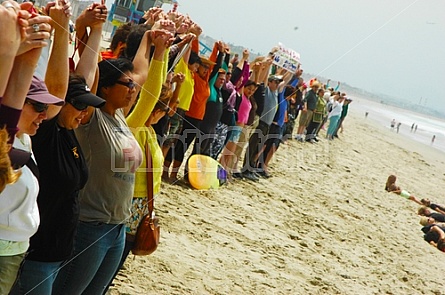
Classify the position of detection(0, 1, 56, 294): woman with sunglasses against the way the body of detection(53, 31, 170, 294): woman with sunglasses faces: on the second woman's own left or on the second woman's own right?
on the second woman's own right

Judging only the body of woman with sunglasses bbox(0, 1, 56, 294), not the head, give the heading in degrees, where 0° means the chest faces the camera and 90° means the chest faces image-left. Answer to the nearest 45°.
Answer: approximately 270°

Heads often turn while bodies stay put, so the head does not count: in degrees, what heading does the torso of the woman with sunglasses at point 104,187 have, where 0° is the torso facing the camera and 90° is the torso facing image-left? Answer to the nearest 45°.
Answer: approximately 315°

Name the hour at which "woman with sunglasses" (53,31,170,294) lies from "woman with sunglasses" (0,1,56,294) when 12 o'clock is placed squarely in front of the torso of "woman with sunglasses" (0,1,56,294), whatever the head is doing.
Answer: "woman with sunglasses" (53,31,170,294) is roughly at 10 o'clock from "woman with sunglasses" (0,1,56,294).
